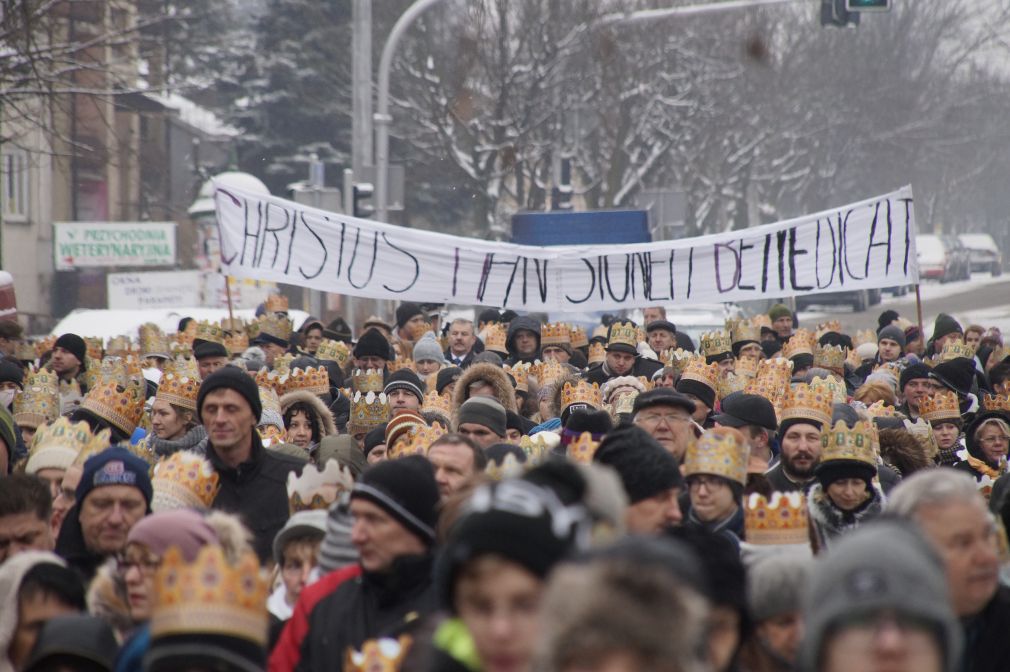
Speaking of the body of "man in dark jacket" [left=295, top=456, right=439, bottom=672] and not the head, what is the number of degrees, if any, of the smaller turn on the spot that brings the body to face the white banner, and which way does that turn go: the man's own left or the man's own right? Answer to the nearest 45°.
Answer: approximately 135° to the man's own right

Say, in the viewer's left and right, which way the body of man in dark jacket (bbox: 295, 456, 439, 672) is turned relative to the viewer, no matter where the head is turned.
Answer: facing the viewer and to the left of the viewer

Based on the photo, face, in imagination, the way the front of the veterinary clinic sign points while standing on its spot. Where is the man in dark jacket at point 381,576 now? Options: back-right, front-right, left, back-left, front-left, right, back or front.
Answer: front

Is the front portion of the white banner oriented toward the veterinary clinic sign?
no

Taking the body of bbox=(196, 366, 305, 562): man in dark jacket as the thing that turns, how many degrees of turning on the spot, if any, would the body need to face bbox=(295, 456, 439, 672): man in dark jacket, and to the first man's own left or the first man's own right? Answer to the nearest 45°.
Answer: approximately 45° to the first man's own left

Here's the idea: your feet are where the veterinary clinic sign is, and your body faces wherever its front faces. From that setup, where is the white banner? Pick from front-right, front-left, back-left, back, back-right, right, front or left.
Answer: front

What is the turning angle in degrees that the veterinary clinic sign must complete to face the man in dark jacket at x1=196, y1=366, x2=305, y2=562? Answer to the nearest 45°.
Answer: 0° — it already faces them

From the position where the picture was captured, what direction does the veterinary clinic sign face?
facing the viewer

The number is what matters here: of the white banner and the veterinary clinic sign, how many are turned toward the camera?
2

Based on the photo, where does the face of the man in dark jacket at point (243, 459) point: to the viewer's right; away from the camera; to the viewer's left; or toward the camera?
toward the camera

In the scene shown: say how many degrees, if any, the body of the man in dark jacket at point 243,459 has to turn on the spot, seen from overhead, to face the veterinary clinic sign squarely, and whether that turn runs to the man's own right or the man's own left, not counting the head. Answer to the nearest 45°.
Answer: approximately 135° to the man's own right

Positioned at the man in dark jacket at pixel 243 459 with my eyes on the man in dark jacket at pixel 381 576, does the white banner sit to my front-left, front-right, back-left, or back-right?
back-left

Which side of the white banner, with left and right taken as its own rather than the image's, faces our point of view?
front

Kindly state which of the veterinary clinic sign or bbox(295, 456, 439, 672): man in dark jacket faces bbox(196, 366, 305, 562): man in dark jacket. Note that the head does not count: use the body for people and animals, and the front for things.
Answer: the veterinary clinic sign

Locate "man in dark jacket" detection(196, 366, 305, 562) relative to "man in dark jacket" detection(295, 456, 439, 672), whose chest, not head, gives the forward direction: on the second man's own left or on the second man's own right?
on the second man's own right

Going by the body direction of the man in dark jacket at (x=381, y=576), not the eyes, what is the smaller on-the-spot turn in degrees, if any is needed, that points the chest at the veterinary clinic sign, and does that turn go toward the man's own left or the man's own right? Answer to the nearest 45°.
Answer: approximately 135° to the man's own right
